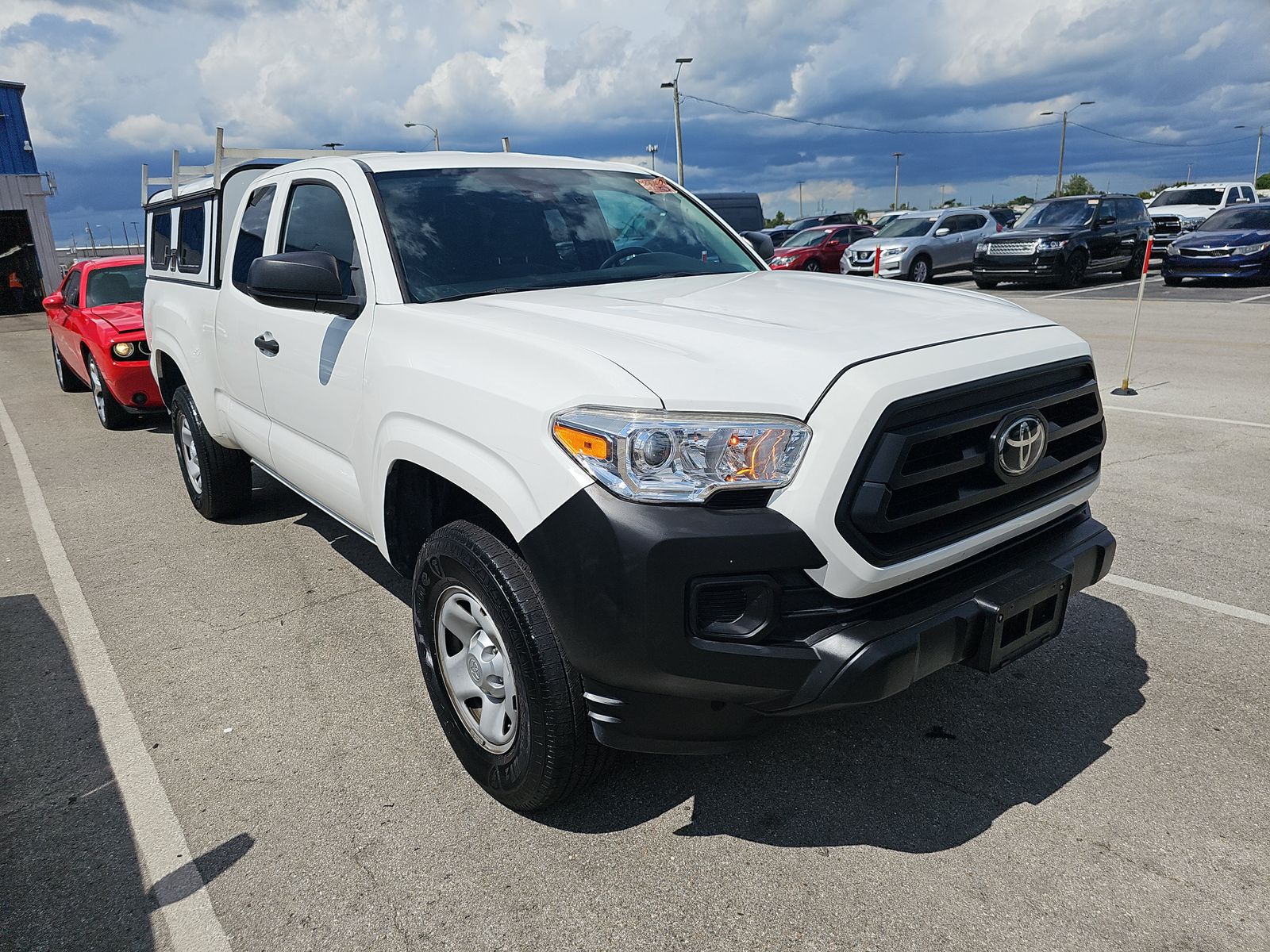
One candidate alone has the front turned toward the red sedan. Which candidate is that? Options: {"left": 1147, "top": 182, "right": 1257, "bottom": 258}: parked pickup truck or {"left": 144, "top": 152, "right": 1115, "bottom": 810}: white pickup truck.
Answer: the parked pickup truck

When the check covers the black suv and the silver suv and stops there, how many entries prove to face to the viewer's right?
0

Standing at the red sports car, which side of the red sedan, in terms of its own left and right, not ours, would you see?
front

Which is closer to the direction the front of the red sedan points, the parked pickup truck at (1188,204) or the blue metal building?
the blue metal building

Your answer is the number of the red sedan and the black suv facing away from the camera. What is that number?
0

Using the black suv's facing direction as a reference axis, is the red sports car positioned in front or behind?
in front

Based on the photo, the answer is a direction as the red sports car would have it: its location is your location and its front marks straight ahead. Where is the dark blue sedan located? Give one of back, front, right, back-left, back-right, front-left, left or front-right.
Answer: front-left

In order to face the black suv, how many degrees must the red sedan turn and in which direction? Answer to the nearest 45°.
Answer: approximately 90° to its left

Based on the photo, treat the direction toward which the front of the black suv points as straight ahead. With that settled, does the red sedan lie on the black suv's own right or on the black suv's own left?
on the black suv's own right

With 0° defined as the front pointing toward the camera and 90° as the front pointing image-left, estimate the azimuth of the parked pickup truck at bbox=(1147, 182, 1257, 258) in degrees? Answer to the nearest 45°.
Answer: approximately 45°

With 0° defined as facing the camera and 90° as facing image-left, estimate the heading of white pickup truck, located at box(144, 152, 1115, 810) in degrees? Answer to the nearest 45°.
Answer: approximately 315°

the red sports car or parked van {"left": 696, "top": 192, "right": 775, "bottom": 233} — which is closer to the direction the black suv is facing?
the red sports car

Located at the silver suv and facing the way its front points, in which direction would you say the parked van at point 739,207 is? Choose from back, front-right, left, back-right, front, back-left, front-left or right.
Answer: right

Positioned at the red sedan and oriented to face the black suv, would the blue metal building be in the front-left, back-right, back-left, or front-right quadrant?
back-right

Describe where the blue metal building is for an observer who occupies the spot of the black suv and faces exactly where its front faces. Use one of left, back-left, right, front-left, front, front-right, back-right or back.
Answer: front-right

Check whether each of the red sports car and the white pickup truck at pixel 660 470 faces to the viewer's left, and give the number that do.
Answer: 0

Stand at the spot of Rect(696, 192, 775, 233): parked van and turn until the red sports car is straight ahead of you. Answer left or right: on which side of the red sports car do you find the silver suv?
left

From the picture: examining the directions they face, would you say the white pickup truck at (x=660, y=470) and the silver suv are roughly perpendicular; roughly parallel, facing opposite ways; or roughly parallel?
roughly perpendicular
